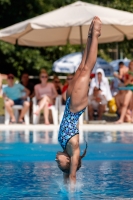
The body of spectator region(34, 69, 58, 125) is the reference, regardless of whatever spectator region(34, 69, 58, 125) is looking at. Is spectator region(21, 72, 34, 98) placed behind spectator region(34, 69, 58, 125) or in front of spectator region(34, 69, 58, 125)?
behind

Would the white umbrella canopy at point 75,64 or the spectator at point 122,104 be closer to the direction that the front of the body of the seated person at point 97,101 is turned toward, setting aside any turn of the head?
the spectator

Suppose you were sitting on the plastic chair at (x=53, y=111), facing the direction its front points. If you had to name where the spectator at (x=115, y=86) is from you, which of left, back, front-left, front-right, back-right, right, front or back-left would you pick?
back-left

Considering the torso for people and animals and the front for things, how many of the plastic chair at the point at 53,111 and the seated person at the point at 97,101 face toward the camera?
2

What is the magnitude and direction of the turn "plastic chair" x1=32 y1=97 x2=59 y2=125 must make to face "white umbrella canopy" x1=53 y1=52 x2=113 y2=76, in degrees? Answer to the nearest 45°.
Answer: approximately 180°

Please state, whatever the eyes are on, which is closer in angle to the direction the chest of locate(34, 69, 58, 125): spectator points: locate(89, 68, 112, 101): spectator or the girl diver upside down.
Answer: the girl diver upside down
